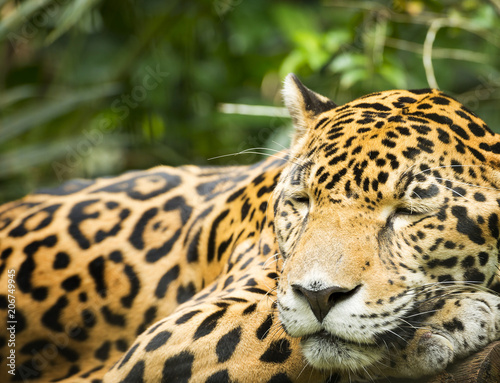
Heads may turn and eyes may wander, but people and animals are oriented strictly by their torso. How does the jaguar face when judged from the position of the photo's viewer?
facing the viewer and to the right of the viewer

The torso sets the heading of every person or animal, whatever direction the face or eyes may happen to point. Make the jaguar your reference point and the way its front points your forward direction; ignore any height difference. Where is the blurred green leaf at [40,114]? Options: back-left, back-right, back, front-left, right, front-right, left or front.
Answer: back
